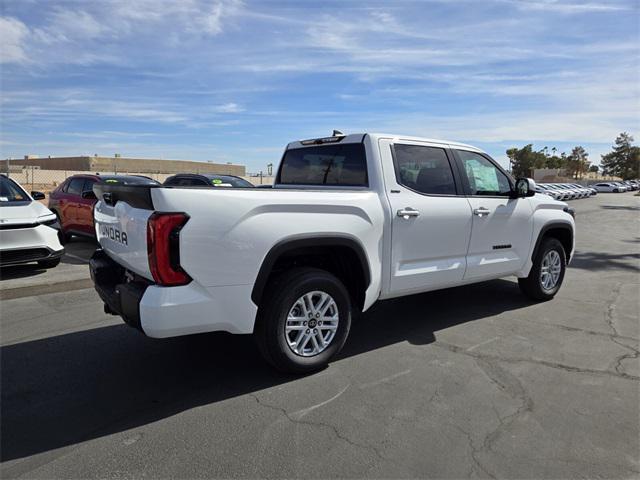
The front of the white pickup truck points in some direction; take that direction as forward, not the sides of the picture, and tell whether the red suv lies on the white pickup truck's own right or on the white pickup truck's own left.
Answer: on the white pickup truck's own left

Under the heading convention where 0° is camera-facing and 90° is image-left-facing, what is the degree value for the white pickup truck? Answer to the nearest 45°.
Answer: approximately 225°
